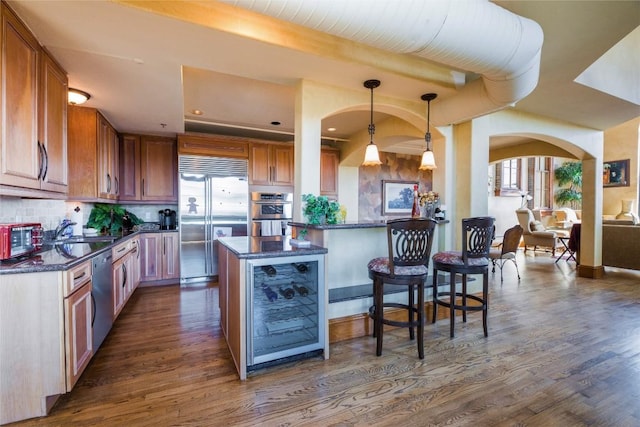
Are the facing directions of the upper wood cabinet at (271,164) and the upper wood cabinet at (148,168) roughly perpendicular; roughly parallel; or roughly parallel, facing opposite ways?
roughly parallel

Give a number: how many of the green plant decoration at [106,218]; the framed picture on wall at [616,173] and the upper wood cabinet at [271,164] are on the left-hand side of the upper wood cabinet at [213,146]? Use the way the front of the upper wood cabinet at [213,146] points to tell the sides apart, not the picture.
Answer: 2

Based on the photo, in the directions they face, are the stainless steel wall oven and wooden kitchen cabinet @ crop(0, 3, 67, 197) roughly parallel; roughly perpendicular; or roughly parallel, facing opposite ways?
roughly perpendicular

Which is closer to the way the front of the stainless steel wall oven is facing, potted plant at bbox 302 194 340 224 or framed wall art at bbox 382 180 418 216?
the potted plant

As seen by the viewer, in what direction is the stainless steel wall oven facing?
toward the camera

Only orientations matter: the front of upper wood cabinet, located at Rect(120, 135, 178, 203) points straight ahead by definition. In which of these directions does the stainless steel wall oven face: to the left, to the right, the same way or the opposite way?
the same way

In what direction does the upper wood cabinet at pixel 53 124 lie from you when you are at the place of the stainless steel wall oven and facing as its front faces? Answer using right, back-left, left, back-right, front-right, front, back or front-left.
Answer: front-right

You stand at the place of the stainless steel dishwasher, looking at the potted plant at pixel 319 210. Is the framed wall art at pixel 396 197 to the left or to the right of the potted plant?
left

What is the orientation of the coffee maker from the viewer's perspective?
toward the camera

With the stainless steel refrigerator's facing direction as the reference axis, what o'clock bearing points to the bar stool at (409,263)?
The bar stool is roughly at 11 o'clock from the stainless steel refrigerator.

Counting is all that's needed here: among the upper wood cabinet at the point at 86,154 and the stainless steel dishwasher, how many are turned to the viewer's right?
2

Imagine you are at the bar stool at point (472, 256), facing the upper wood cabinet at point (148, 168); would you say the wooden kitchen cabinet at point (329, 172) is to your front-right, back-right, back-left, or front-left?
front-right

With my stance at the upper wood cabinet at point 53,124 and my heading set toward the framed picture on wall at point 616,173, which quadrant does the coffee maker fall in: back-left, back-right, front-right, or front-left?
front-left

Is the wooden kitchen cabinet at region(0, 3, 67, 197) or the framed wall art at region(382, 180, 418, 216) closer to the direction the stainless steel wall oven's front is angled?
the wooden kitchen cabinet

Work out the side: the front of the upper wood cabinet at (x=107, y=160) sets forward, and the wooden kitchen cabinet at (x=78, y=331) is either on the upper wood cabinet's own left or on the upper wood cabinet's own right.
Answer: on the upper wood cabinet's own right

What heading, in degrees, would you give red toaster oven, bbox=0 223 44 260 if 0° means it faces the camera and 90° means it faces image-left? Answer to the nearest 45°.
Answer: approximately 315°

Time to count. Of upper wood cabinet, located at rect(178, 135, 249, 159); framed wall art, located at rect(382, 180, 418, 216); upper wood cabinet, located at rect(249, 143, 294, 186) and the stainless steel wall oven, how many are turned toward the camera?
4

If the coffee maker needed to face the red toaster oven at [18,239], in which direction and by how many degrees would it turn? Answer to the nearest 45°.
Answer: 0° — it already faces it

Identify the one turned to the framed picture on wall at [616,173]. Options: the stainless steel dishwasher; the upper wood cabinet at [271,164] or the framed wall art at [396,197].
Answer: the stainless steel dishwasher

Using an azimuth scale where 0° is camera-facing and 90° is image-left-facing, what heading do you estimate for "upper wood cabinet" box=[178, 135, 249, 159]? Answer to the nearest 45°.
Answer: approximately 0°

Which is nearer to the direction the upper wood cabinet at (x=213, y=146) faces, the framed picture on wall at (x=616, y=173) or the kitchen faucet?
the kitchen faucet
